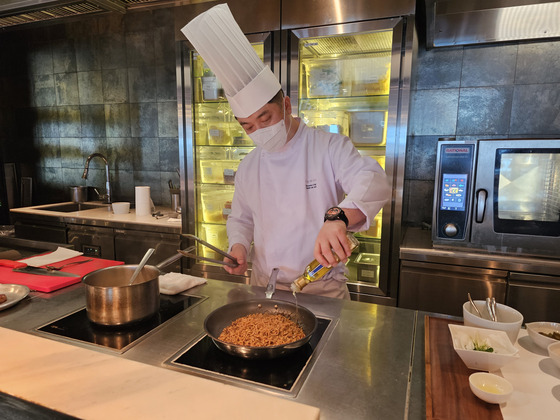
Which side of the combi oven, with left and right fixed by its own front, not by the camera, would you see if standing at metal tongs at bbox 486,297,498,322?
front

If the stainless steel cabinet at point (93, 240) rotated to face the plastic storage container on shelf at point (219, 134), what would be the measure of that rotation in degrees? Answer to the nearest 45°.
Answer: approximately 90° to its left

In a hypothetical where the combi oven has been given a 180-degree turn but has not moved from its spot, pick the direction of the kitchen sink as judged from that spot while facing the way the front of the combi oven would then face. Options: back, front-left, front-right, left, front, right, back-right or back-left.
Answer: left

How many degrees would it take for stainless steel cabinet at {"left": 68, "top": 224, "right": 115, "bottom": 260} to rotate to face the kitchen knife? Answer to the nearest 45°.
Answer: approximately 45° to its left

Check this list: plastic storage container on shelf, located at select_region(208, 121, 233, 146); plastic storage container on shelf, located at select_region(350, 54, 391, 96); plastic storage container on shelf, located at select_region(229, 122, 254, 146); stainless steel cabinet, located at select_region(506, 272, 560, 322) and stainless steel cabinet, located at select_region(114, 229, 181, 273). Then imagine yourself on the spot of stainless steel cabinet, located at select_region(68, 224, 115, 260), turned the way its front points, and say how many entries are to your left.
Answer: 5

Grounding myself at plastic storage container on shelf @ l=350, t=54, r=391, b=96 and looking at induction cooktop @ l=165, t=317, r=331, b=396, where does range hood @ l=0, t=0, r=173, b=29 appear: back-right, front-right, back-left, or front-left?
front-right

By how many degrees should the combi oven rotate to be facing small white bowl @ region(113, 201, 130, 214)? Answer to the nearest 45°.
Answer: approximately 90° to its right

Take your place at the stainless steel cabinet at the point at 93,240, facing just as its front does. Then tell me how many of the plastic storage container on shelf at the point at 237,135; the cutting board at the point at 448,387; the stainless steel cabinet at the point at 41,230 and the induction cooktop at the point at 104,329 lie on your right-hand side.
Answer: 1

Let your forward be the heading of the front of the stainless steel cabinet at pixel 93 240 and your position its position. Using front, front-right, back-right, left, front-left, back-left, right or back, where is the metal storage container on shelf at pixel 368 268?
left

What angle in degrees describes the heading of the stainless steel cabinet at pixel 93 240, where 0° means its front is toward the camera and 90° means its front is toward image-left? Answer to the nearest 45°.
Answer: approximately 45°

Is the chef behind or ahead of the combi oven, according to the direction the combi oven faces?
ahead

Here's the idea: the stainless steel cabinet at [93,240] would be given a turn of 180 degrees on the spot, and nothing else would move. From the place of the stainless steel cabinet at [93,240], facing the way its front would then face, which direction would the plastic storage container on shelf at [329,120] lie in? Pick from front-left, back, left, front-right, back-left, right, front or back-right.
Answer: right

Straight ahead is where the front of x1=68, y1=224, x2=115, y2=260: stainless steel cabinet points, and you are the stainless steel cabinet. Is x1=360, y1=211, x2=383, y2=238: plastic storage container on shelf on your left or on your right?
on your left

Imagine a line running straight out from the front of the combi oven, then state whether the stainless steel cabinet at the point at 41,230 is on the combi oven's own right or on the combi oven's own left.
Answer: on the combi oven's own right

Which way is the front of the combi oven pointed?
toward the camera

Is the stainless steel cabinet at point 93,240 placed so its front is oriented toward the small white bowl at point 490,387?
no

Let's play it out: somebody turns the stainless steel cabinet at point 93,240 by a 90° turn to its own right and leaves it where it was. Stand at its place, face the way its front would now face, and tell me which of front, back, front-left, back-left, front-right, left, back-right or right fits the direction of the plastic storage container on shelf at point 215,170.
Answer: back

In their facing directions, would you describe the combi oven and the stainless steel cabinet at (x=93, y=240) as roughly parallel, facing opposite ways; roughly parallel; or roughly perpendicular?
roughly parallel

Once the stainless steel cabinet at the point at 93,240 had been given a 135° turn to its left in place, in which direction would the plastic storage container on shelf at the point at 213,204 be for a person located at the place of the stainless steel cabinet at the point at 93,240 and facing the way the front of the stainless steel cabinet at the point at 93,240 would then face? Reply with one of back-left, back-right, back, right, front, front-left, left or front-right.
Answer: front-right
